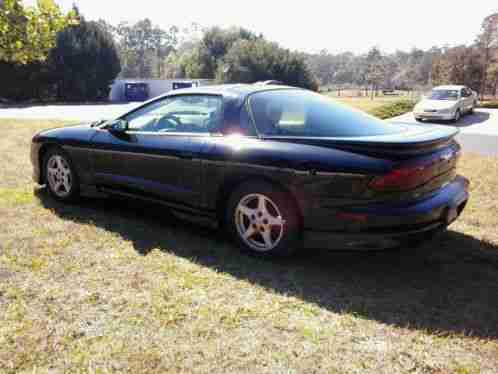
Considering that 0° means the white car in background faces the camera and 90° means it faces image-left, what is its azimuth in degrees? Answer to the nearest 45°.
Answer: approximately 45°

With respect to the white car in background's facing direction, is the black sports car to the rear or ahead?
ahead

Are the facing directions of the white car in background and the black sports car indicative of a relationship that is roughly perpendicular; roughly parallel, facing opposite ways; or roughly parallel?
roughly perpendicular

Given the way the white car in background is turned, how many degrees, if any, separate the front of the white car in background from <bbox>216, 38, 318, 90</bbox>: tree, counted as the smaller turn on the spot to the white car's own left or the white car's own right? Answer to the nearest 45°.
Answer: approximately 90° to the white car's own right

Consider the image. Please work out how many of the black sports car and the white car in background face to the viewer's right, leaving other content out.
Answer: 0

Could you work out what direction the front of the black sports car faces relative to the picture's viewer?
facing away from the viewer and to the left of the viewer

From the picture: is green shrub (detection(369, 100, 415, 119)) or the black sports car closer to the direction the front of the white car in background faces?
the black sports car

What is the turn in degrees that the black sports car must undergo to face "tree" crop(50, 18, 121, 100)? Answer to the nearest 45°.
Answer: approximately 45° to its right

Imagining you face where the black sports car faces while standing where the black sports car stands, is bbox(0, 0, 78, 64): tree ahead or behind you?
ahead

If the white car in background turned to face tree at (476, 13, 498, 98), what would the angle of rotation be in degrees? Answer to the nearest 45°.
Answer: approximately 135° to its right
